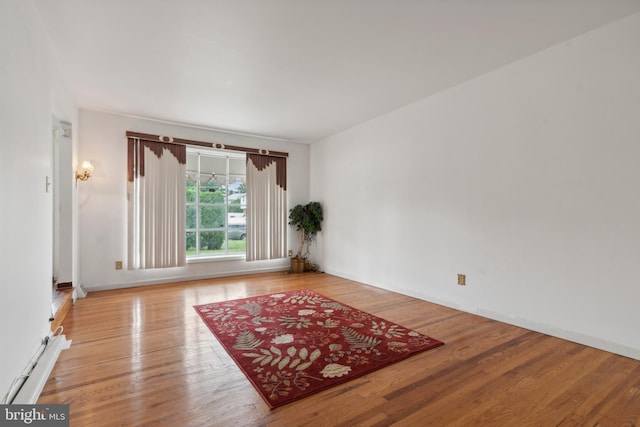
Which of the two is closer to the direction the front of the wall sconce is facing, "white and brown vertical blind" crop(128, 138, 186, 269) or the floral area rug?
the white and brown vertical blind

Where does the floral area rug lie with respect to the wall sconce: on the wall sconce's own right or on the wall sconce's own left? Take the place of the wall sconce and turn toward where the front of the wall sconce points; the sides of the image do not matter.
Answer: on the wall sconce's own right

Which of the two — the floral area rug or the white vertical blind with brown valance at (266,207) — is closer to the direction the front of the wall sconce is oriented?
the white vertical blind with brown valance

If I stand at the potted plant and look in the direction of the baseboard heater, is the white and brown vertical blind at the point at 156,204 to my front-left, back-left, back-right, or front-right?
front-right

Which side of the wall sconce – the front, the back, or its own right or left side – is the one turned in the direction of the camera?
right

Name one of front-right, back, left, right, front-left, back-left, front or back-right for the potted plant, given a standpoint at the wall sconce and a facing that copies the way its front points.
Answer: front

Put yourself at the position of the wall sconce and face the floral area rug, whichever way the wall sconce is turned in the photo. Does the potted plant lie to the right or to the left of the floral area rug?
left

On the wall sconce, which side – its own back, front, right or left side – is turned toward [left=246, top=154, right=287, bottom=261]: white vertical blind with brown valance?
front

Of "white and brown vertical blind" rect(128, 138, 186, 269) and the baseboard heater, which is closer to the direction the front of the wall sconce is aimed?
the white and brown vertical blind

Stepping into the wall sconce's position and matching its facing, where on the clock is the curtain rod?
The curtain rod is roughly at 12 o'clock from the wall sconce.

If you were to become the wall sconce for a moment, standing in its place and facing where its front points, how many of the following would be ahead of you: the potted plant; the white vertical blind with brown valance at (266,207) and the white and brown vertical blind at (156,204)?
3

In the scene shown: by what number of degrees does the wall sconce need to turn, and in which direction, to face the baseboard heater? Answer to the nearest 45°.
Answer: approximately 90° to its right

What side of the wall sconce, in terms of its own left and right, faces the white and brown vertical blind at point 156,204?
front
